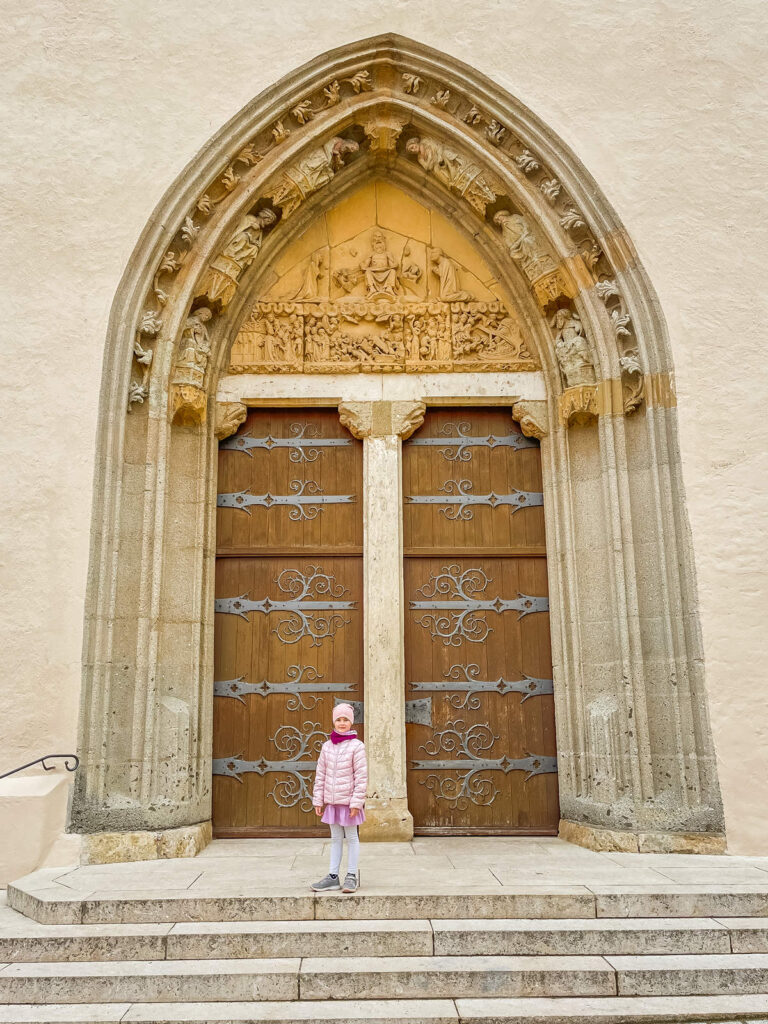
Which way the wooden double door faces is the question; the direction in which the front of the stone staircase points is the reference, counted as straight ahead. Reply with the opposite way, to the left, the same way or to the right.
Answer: the same way

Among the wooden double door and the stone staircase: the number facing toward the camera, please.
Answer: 2

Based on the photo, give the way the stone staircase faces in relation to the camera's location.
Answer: facing the viewer

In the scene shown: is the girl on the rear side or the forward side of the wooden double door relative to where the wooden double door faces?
on the forward side

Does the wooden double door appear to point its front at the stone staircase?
yes

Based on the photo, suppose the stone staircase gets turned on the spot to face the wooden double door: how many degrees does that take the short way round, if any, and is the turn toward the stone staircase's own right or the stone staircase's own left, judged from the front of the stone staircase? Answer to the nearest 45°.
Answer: approximately 180°

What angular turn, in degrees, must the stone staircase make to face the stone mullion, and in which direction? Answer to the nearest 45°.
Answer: approximately 180°

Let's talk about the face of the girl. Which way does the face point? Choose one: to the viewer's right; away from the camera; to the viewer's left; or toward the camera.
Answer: toward the camera
